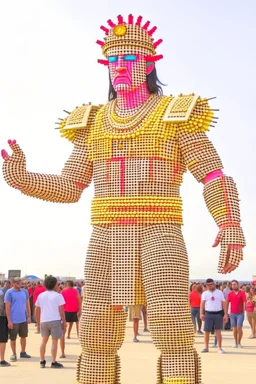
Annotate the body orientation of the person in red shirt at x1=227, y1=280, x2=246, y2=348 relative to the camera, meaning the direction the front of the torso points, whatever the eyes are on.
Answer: toward the camera

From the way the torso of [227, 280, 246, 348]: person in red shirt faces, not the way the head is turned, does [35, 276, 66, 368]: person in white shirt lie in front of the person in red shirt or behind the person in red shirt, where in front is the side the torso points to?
in front

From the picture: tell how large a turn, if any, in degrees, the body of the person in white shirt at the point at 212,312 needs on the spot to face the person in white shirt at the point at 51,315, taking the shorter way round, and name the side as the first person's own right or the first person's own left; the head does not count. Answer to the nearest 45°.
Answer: approximately 45° to the first person's own right

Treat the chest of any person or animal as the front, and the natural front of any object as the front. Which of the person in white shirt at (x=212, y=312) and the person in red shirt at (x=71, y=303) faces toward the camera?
the person in white shirt

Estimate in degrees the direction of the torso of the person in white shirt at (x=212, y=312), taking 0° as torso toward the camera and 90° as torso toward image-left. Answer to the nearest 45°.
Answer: approximately 0°

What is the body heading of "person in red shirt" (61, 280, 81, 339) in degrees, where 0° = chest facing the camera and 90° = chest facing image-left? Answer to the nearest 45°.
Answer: approximately 180°

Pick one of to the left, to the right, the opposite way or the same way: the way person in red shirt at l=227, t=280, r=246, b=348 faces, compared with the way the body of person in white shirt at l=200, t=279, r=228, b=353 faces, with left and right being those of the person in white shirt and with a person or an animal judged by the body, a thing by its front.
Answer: the same way

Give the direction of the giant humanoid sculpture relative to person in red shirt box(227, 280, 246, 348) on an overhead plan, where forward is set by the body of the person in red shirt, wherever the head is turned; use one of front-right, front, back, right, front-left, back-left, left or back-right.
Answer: front

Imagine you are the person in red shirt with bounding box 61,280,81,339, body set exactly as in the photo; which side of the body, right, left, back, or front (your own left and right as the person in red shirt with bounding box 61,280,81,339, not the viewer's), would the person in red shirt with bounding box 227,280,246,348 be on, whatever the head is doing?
right

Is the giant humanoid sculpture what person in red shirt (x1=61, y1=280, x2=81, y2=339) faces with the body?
no

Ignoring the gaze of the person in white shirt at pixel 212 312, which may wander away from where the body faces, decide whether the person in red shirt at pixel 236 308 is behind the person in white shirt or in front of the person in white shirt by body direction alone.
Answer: behind
